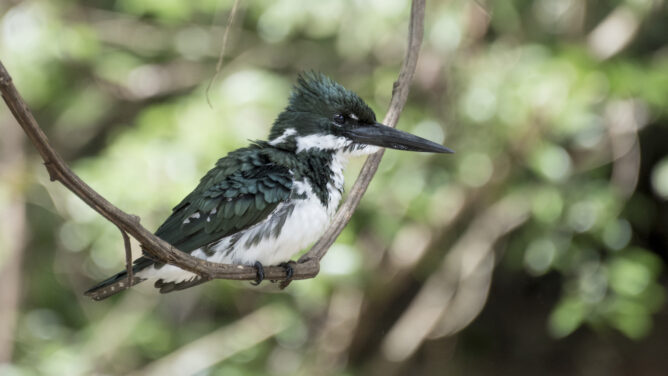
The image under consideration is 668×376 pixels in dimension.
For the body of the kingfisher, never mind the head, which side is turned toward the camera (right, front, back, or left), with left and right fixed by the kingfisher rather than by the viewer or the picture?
right

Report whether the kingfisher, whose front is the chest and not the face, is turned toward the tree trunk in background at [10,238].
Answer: no
